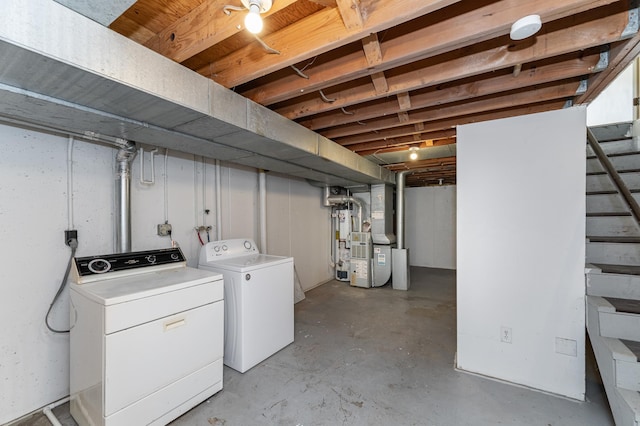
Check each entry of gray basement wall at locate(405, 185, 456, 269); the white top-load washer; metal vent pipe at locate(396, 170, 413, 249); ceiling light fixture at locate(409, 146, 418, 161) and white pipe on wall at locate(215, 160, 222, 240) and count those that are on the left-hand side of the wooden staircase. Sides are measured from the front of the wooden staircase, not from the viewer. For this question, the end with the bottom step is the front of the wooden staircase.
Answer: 0

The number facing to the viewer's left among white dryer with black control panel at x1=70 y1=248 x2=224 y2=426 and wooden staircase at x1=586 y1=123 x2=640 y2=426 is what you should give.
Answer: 0

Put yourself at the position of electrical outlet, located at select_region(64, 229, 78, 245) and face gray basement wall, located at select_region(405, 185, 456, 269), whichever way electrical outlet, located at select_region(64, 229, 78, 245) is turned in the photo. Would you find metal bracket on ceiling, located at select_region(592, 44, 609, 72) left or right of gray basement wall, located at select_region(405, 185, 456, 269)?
right

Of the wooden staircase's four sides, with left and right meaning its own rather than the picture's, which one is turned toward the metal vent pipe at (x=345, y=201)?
right

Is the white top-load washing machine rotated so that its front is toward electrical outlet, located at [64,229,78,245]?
no

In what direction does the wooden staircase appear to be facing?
toward the camera

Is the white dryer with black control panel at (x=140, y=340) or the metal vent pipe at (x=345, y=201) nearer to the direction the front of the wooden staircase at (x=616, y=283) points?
the white dryer with black control panel

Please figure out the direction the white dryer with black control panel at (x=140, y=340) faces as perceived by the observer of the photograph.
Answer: facing the viewer and to the right of the viewer
